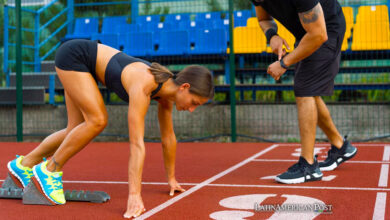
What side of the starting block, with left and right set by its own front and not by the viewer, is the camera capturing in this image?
right

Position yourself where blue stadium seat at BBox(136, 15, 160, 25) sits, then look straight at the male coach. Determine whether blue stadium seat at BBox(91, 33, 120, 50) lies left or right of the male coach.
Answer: right

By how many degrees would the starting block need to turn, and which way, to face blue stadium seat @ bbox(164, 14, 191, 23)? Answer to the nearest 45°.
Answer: approximately 90° to its left

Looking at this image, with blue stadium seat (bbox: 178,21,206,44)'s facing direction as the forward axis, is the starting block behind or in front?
in front

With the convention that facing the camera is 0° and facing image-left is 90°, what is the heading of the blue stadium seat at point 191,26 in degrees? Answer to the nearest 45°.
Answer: approximately 0°

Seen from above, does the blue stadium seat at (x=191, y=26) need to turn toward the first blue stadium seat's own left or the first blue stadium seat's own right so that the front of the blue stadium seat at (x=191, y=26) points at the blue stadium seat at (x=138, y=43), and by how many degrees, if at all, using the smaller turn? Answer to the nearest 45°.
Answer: approximately 45° to the first blue stadium seat's own right

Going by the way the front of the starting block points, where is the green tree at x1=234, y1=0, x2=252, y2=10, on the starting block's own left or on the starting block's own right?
on the starting block's own left

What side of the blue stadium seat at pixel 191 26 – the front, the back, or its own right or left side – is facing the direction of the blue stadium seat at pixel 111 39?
right

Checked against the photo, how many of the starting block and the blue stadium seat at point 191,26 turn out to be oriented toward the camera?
1

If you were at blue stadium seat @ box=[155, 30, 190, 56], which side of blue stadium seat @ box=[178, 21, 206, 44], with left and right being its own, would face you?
front

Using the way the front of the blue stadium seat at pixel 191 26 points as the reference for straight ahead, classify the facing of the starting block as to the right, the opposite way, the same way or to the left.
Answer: to the left

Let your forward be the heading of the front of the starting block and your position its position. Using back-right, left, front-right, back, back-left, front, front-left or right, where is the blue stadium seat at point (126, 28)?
left

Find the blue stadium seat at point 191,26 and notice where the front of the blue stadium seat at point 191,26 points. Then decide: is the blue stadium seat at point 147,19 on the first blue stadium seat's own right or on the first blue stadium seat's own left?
on the first blue stadium seat's own right

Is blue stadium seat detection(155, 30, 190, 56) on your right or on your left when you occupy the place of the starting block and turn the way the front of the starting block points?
on your left
